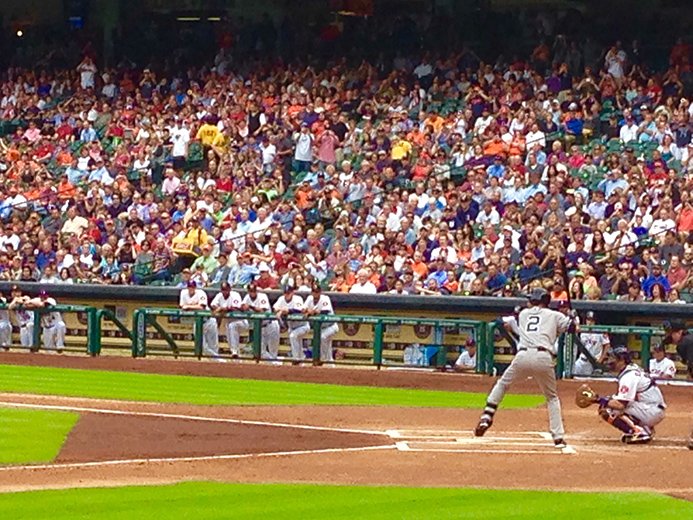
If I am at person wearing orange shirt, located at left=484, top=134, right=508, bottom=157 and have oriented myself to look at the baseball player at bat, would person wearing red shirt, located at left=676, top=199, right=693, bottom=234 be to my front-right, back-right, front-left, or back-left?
front-left

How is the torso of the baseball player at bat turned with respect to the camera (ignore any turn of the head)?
away from the camera

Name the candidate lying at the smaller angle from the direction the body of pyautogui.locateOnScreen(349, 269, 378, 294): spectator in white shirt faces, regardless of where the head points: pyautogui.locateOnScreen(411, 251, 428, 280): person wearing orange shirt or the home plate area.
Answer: the home plate area

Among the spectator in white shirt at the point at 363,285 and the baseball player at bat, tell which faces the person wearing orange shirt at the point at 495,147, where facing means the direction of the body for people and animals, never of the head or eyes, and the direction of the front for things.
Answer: the baseball player at bat

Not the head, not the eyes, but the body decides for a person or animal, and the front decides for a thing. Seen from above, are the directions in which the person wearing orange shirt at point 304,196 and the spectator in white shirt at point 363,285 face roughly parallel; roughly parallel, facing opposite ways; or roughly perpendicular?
roughly parallel

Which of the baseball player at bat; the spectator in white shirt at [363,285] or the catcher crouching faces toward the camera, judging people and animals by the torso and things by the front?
the spectator in white shirt

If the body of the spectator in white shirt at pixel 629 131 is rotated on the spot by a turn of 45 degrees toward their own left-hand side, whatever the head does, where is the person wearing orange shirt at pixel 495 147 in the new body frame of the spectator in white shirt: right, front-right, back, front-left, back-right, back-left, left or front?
back-right

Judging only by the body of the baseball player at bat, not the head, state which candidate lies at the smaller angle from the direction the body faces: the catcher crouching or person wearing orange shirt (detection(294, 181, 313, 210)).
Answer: the person wearing orange shirt

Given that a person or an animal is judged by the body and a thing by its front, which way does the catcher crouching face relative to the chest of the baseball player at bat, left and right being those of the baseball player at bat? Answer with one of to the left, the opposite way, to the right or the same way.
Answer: to the left

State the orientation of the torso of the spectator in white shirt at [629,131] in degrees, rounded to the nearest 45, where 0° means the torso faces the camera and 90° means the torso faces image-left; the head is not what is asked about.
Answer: approximately 0°

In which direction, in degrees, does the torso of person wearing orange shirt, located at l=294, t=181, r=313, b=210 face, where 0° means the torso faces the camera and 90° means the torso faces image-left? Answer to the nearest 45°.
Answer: approximately 0°

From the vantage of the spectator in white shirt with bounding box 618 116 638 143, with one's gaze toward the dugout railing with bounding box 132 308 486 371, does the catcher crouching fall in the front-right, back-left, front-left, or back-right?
front-left

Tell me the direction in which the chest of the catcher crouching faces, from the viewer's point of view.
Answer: to the viewer's left

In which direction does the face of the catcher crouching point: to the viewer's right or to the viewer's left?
to the viewer's left
